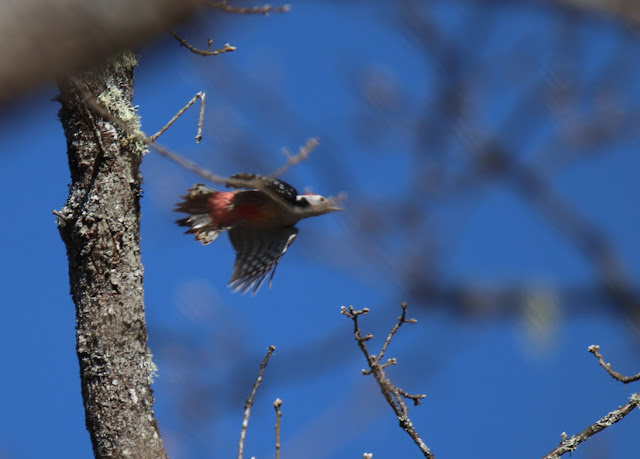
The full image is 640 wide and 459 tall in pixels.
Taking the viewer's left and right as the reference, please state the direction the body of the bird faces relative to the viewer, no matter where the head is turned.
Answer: facing to the right of the viewer
